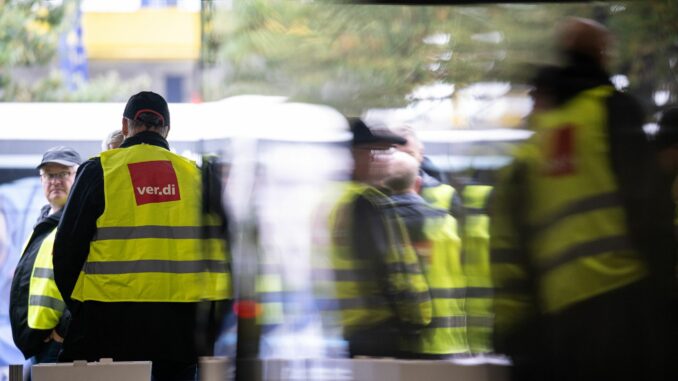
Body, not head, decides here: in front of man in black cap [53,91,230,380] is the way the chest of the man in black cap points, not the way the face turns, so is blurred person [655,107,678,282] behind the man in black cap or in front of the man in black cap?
behind

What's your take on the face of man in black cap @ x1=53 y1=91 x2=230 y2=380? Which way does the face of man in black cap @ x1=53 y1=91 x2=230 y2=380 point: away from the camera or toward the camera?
away from the camera

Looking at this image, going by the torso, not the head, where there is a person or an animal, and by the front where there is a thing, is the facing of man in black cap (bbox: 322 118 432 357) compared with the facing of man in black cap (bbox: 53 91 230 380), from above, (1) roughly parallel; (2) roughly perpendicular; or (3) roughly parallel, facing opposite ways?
roughly perpendicular

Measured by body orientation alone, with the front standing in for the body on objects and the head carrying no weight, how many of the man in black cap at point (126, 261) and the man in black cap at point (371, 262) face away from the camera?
1

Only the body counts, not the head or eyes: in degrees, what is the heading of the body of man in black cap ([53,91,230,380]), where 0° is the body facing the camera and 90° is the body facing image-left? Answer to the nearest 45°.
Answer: approximately 180°

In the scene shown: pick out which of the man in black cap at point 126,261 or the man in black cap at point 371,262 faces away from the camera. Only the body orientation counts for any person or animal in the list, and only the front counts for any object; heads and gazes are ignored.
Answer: the man in black cap at point 126,261
